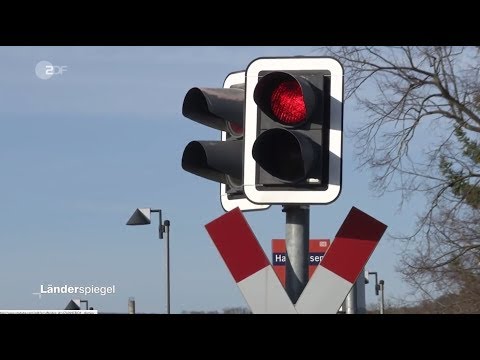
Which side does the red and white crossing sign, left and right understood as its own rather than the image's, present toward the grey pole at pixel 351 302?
back

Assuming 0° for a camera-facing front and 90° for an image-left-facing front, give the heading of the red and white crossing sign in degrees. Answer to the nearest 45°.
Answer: approximately 0°
